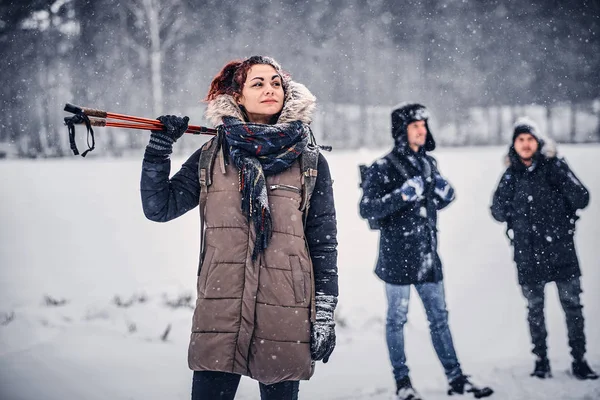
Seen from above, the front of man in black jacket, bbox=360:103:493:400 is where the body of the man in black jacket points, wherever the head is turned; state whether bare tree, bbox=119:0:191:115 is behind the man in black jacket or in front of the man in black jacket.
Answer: behind

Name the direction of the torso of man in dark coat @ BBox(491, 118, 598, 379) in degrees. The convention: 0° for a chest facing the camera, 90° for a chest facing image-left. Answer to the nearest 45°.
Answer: approximately 0°

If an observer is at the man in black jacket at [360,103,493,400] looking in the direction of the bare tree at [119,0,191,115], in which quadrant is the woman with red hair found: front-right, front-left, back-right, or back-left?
back-left

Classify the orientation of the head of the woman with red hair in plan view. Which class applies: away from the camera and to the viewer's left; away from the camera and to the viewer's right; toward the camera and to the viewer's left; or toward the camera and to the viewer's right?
toward the camera and to the viewer's right

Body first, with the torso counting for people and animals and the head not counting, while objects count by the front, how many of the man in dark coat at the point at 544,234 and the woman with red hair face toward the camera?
2

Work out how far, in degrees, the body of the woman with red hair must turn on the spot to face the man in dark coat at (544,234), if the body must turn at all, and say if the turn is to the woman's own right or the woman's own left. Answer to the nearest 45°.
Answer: approximately 135° to the woman's own left

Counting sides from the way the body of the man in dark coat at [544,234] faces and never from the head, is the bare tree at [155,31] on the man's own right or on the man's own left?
on the man's own right

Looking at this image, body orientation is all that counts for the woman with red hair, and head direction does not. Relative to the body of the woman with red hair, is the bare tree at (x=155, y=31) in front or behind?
behind
